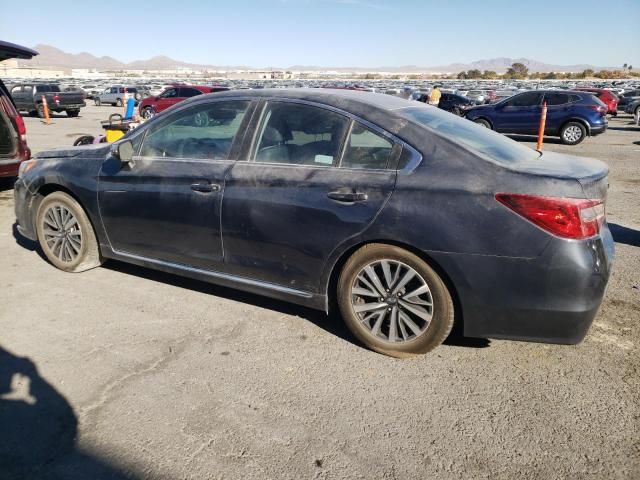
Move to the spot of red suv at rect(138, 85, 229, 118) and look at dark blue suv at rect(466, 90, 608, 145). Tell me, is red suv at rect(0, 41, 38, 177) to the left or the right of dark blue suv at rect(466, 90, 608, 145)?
right

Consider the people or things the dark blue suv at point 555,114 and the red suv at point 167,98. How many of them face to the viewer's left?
2

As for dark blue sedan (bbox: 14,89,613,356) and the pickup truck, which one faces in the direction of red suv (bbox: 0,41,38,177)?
the dark blue sedan

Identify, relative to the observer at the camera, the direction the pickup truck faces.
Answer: facing away from the viewer and to the left of the viewer

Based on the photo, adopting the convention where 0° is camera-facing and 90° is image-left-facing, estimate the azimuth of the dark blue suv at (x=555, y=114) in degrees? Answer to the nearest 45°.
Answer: approximately 90°

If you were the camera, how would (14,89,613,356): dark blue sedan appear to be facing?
facing away from the viewer and to the left of the viewer

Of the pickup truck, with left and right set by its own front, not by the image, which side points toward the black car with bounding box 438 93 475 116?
back

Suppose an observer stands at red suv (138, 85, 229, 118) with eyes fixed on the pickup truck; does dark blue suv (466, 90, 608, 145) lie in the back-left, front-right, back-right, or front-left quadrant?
back-left

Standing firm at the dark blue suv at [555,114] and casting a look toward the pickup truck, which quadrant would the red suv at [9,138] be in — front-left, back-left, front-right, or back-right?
front-left

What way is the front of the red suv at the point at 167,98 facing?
to the viewer's left

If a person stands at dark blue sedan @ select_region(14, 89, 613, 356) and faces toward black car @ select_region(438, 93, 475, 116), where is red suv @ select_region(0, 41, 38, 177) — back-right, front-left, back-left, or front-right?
front-left

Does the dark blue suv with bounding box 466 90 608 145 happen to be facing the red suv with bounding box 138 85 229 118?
yes
